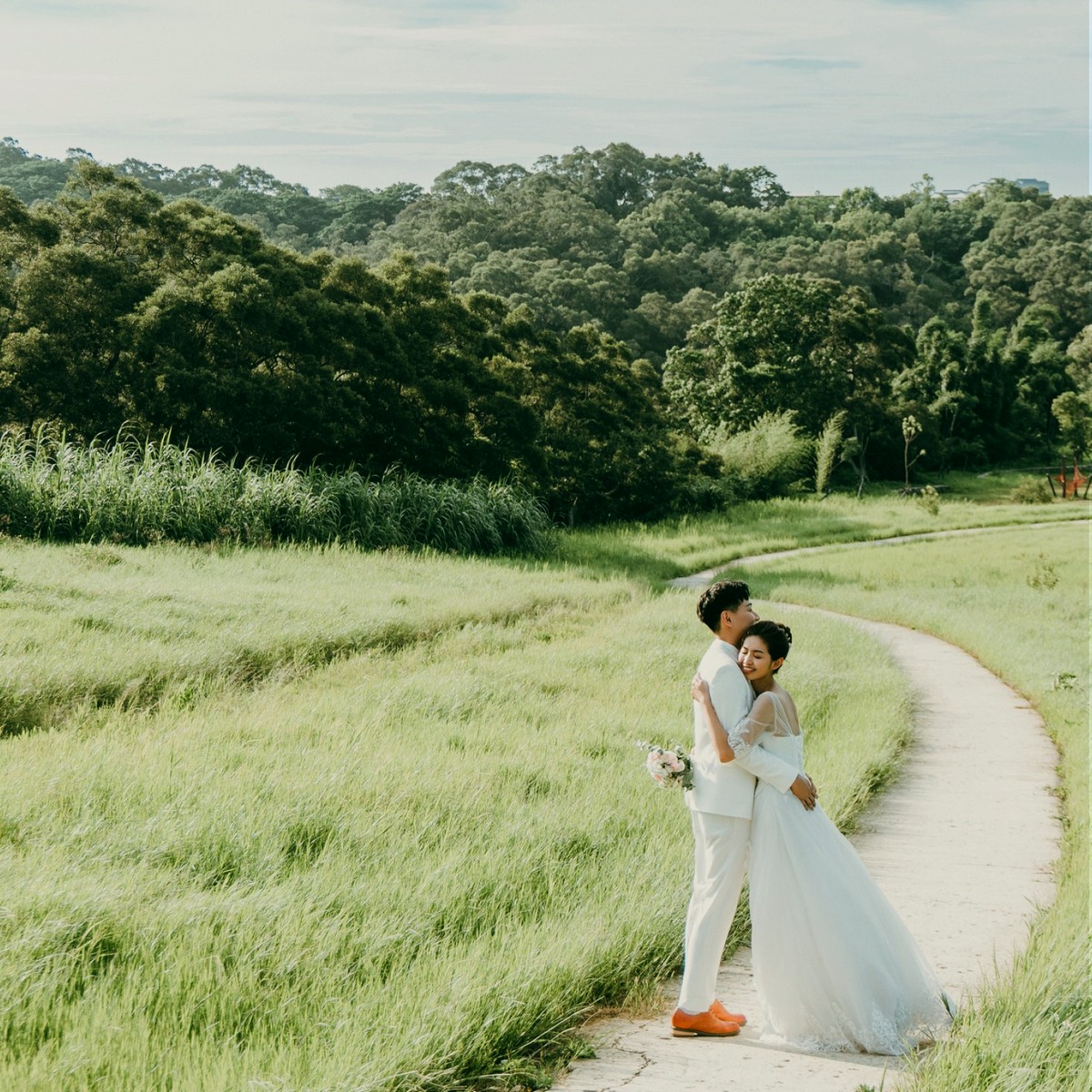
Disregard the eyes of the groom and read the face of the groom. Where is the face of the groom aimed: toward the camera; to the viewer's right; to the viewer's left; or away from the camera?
to the viewer's right

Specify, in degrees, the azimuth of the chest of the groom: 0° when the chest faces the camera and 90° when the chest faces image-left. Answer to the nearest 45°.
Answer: approximately 270°

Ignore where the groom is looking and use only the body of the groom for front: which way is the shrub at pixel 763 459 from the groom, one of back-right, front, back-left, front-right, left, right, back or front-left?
left
